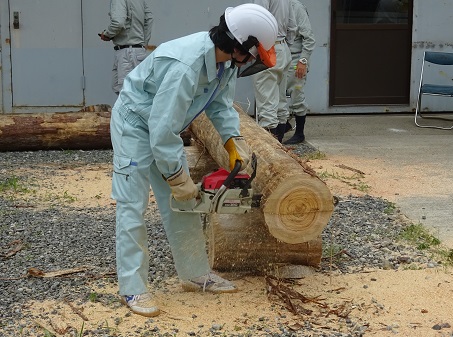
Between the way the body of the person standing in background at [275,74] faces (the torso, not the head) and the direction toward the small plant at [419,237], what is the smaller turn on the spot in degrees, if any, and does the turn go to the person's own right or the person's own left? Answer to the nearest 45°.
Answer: approximately 45° to the person's own left

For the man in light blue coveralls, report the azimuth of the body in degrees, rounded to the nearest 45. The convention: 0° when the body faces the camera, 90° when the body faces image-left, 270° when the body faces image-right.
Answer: approximately 315°

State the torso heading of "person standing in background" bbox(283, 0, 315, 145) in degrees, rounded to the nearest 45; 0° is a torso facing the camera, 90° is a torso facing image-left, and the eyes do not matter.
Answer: approximately 90°

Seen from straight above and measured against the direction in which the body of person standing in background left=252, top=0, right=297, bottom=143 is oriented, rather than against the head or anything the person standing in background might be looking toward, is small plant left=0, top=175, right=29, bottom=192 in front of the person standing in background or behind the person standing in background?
in front

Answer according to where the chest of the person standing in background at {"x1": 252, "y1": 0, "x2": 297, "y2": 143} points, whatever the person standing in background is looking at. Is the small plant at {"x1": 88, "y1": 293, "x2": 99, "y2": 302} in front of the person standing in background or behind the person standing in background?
in front

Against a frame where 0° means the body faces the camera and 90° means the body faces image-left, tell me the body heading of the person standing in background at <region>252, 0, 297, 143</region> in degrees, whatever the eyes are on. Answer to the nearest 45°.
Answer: approximately 45°

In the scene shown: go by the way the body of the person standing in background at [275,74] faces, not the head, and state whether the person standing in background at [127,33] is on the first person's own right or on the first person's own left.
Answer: on the first person's own right
